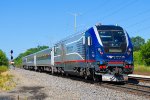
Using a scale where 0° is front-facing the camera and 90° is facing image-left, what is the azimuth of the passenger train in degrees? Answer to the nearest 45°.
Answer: approximately 315°
